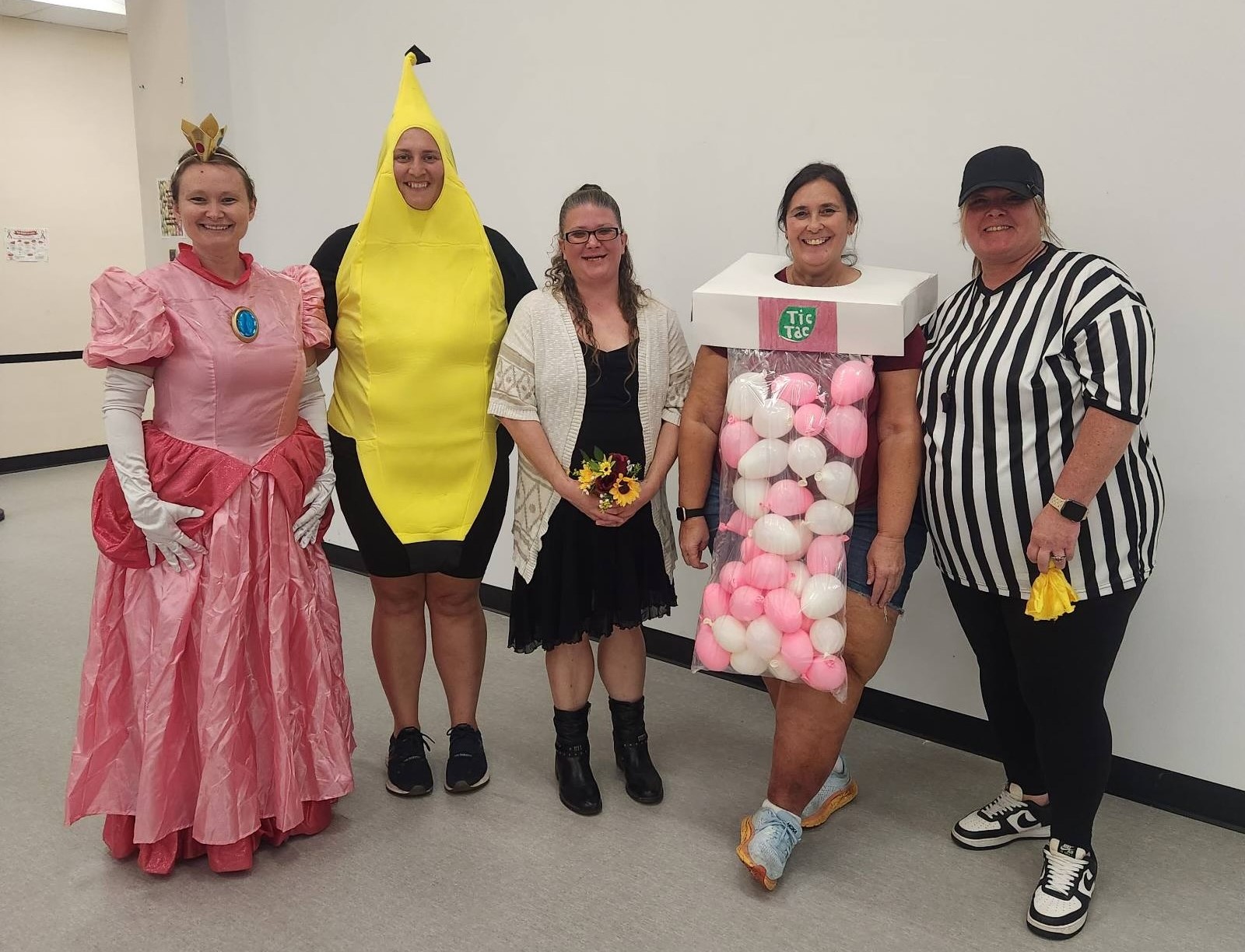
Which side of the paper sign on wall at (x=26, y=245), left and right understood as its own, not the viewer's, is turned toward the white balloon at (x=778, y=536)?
front

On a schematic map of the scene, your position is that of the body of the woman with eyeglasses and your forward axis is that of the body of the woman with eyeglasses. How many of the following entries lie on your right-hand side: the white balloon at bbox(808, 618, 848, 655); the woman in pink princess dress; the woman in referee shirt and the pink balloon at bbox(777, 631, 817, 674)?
1

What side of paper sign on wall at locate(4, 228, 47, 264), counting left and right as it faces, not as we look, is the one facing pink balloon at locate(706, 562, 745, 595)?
front

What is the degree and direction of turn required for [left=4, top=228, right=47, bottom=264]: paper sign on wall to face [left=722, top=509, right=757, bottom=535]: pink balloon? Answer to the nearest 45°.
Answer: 0° — it already faces it

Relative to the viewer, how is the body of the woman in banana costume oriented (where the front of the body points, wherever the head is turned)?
toward the camera

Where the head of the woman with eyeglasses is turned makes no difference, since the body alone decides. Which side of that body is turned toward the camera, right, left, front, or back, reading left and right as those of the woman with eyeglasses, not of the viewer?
front

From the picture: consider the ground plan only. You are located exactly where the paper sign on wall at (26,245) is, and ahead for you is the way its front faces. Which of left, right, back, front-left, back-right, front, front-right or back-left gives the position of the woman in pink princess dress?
front

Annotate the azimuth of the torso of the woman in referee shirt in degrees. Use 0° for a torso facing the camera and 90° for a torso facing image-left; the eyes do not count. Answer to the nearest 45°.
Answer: approximately 45°
